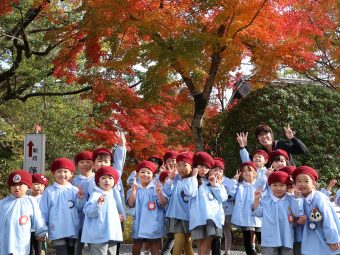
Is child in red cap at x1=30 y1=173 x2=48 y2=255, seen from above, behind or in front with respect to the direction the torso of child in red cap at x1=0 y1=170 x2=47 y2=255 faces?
behind

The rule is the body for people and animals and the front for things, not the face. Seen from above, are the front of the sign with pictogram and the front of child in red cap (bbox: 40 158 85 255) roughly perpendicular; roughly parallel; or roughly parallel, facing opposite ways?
roughly parallel

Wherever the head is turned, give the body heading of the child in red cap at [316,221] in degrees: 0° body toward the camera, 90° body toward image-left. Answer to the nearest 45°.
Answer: approximately 45°

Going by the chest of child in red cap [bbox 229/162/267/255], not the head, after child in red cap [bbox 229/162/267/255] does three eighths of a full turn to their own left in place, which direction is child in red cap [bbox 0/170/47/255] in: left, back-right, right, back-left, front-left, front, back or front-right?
back

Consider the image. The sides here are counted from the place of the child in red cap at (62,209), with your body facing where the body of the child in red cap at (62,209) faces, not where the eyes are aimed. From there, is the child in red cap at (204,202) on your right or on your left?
on your left

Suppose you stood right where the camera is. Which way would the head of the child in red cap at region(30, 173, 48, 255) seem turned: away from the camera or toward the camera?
toward the camera

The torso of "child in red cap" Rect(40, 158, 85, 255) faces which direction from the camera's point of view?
toward the camera

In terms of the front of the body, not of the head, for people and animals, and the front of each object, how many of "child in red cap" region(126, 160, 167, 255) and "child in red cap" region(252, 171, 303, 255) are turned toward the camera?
2

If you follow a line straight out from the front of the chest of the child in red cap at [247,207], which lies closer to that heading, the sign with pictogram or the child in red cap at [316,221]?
the child in red cap

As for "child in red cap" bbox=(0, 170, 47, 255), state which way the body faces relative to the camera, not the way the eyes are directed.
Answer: toward the camera

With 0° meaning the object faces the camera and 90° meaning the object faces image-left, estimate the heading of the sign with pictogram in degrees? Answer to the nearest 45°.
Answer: approximately 0°

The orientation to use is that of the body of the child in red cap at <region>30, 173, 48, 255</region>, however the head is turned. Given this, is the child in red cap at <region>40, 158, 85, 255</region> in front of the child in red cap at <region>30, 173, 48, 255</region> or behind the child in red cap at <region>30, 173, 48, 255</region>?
in front

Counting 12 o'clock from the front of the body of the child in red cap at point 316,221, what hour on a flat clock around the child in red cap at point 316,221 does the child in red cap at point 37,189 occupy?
the child in red cap at point 37,189 is roughly at 2 o'clock from the child in red cap at point 316,221.

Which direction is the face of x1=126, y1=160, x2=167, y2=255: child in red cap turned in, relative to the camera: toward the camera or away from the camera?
toward the camera

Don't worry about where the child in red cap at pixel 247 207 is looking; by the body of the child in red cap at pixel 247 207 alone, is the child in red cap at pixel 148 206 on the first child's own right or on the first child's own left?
on the first child's own right

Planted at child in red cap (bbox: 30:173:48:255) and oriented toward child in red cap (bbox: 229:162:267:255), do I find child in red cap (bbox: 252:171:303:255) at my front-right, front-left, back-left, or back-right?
front-right
